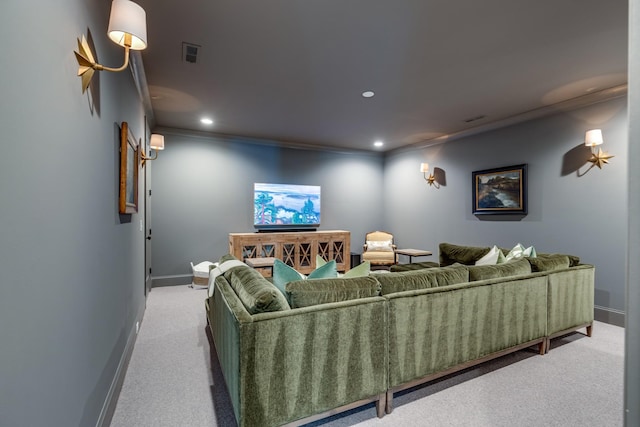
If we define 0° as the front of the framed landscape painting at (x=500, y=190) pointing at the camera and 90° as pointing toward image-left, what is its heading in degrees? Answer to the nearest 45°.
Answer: approximately 45°

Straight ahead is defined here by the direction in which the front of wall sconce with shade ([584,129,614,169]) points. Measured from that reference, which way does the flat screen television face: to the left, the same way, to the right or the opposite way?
to the left

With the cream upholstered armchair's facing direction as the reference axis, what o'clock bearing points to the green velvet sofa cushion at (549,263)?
The green velvet sofa cushion is roughly at 11 o'clock from the cream upholstered armchair.

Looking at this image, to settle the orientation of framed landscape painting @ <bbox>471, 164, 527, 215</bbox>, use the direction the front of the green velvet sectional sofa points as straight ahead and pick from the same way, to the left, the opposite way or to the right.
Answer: to the left

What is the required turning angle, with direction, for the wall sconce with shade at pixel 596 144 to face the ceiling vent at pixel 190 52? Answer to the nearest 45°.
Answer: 0° — it already faces it

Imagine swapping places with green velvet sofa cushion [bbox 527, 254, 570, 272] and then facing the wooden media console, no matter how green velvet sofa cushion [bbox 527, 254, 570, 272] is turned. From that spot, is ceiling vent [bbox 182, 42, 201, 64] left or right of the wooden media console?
left

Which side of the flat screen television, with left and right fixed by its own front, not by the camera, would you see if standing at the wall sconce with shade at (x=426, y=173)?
left

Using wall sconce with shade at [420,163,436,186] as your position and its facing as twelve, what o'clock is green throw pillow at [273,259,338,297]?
The green throw pillow is roughly at 11 o'clock from the wall sconce with shade.

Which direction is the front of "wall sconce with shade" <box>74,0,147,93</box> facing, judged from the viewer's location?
facing to the right of the viewer

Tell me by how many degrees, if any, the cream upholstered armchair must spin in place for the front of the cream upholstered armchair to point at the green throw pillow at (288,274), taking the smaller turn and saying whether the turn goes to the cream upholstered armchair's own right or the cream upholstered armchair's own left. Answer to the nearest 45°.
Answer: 0° — it already faces it

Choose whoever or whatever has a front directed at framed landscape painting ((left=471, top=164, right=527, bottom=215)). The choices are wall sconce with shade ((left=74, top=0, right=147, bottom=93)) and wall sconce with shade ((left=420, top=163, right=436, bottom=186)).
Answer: wall sconce with shade ((left=74, top=0, right=147, bottom=93))
